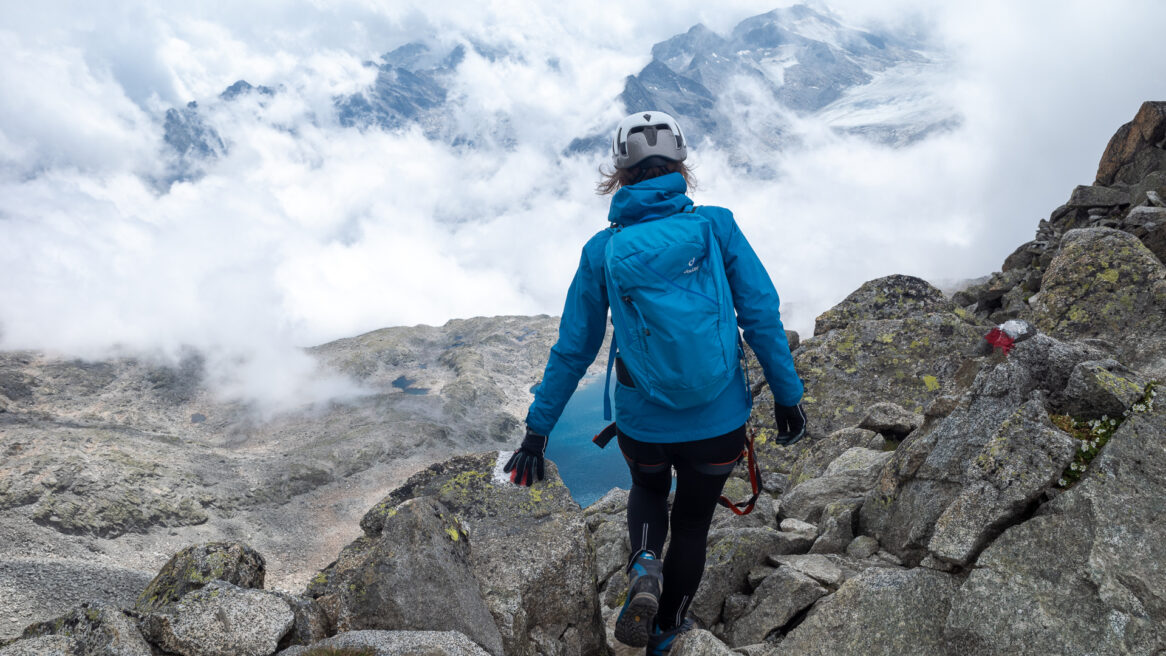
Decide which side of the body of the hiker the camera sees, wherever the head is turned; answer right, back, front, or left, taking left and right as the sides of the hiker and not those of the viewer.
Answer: back

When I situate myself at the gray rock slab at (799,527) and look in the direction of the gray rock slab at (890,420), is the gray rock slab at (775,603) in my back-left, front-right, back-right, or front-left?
back-right

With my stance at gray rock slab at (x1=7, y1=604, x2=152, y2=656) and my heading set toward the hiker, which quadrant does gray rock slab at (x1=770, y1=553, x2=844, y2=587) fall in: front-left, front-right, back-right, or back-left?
front-left

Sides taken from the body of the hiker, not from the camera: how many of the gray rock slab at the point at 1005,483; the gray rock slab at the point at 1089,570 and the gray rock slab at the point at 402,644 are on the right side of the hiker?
2

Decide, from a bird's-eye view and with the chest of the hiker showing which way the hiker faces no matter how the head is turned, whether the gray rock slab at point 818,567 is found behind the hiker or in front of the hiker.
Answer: in front

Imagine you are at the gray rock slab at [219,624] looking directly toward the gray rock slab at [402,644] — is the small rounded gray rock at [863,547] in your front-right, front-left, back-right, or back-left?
front-left

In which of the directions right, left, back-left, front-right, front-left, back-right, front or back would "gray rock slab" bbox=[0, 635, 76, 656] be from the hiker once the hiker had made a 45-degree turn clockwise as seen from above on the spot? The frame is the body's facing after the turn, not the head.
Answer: back-left

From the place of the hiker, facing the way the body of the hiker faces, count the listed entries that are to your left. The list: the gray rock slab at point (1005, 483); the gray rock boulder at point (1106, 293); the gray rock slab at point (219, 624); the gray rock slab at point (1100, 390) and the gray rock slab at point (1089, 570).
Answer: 1

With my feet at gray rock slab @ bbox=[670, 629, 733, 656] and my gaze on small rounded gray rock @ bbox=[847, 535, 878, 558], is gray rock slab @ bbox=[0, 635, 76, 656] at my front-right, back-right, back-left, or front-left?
back-left

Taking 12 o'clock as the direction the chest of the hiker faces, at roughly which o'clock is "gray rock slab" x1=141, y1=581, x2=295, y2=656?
The gray rock slab is roughly at 9 o'clock from the hiker.

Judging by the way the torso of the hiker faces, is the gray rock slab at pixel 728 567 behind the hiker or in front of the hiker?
in front

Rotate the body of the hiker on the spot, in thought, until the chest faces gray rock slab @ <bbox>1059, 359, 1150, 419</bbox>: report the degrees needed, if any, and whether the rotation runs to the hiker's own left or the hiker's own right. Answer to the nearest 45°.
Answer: approximately 90° to the hiker's own right
